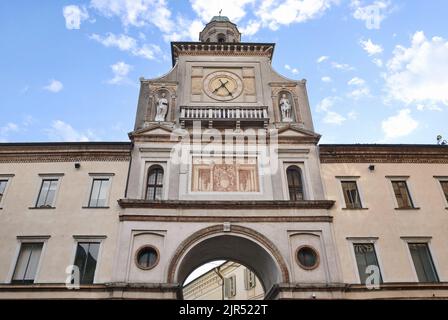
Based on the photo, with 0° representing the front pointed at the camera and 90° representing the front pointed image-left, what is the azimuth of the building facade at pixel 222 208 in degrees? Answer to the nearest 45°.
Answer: approximately 0°
